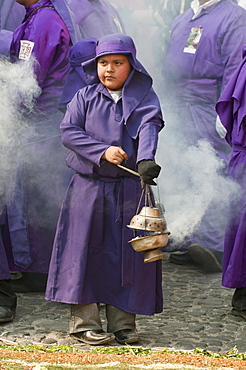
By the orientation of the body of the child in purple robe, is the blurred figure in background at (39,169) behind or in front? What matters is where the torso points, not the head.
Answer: behind

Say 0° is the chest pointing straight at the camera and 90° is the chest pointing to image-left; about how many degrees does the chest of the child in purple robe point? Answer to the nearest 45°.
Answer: approximately 0°

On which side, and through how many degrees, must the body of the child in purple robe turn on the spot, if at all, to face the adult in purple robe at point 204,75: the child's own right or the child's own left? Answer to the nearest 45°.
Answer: approximately 180°

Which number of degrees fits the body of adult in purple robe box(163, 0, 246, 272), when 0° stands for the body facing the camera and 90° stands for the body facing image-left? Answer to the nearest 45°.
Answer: approximately 45°

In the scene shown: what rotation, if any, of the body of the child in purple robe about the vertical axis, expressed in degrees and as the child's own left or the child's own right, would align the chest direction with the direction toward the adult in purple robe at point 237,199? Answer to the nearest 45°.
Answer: approximately 135° to the child's own left

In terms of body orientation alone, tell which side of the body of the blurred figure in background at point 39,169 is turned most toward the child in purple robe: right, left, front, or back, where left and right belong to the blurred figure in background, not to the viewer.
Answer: left

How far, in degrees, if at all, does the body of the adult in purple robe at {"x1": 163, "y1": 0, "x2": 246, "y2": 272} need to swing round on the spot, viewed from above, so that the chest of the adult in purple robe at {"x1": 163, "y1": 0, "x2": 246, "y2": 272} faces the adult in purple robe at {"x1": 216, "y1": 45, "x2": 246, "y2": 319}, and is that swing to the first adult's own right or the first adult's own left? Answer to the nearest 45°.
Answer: approximately 45° to the first adult's own left
